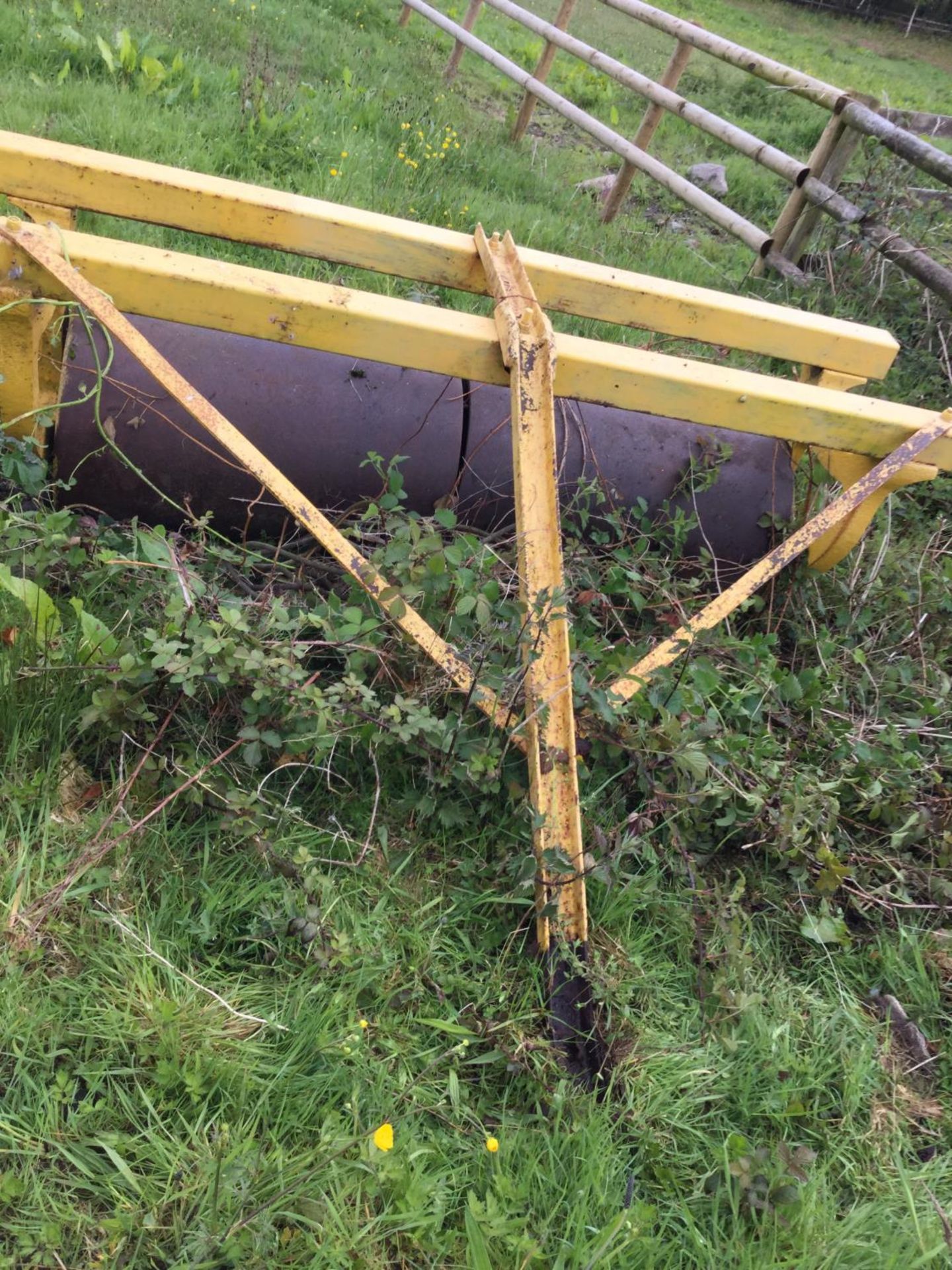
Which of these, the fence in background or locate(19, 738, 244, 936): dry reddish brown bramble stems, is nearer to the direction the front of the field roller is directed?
the dry reddish brown bramble stems

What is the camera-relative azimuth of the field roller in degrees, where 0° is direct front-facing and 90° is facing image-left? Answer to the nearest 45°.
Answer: approximately 0°

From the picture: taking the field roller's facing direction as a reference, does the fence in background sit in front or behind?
behind

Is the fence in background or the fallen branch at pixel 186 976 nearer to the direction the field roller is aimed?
the fallen branch

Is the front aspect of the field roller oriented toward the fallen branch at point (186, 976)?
yes

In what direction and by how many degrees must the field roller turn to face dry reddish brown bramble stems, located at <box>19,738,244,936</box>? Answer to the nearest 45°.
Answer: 0° — it already faces it
